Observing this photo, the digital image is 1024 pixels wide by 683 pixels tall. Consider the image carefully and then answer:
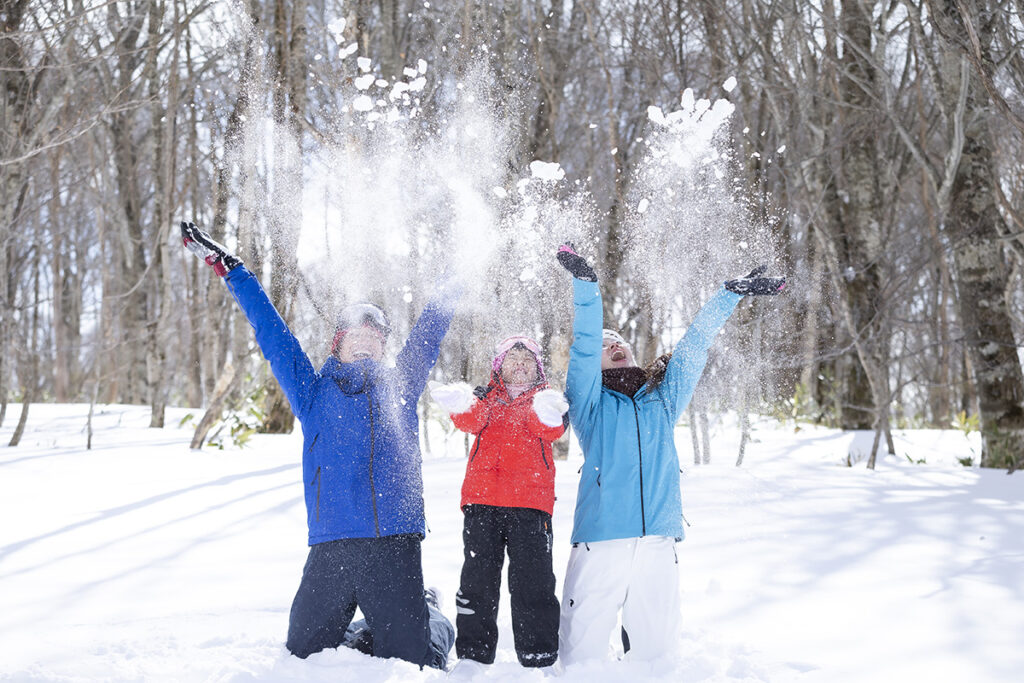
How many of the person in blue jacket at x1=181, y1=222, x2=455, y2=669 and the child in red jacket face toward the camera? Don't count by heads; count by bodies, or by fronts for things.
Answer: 2

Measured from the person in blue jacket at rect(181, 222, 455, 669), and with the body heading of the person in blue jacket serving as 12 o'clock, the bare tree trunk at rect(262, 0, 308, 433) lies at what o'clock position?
The bare tree trunk is roughly at 6 o'clock from the person in blue jacket.

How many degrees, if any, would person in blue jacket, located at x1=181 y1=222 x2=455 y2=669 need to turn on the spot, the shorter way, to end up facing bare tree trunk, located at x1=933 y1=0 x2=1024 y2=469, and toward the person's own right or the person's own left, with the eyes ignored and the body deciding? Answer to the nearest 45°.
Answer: approximately 135° to the person's own left

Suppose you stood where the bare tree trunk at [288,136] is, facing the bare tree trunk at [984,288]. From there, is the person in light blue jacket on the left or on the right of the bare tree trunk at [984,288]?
right

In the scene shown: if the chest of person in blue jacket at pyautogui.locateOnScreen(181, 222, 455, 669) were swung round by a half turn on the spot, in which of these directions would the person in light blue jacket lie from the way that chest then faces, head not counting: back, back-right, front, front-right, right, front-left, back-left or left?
right

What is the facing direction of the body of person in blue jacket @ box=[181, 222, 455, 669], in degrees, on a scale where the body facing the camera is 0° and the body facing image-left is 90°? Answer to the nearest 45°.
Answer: approximately 0°

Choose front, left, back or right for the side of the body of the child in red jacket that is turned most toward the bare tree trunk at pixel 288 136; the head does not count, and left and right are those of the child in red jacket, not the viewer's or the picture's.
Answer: back
